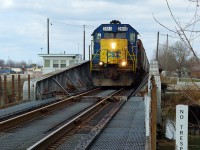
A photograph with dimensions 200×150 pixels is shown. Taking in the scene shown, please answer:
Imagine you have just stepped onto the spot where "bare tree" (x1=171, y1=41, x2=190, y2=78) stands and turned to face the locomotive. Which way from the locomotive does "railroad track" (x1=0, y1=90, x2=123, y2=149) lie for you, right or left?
left

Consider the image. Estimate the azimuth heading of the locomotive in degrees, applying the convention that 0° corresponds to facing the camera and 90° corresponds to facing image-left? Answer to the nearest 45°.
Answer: approximately 0°

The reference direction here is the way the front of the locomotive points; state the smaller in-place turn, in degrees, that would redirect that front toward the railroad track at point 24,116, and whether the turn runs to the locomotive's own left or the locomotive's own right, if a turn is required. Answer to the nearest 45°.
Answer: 0° — it already faces it

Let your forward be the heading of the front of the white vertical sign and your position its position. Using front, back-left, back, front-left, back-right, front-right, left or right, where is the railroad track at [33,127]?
back-right

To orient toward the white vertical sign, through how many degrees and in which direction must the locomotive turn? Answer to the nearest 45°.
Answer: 0° — it already faces it

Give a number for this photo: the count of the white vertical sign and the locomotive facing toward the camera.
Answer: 2

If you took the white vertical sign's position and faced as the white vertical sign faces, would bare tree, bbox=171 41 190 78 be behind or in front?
behind
